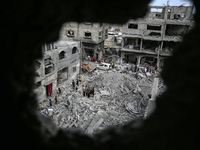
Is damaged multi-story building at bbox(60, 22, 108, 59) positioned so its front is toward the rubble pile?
yes

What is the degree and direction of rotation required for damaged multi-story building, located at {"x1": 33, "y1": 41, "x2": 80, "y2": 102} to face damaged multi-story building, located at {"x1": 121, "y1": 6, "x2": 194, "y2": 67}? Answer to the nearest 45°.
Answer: approximately 90° to its left

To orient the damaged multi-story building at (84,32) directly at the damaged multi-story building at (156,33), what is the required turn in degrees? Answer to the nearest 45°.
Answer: approximately 90° to its left

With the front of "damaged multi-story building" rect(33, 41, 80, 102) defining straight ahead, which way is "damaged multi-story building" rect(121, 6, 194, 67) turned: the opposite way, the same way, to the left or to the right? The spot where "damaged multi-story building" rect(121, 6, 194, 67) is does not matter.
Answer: to the right

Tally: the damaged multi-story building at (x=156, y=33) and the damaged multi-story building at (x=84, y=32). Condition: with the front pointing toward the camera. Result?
2

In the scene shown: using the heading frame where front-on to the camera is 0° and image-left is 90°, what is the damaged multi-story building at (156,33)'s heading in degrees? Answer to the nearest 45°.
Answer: approximately 0°

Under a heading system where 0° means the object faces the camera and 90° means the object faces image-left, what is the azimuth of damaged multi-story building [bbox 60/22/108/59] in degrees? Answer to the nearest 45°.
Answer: approximately 0°

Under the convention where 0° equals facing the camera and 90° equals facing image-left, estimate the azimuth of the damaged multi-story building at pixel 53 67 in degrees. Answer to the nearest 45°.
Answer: approximately 315°

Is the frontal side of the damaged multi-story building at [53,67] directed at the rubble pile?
yes

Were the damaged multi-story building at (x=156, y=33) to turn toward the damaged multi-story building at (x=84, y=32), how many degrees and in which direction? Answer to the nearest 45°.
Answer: approximately 90° to its right

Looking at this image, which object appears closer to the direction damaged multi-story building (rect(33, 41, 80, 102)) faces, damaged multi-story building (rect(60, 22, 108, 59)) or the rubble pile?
the rubble pile
